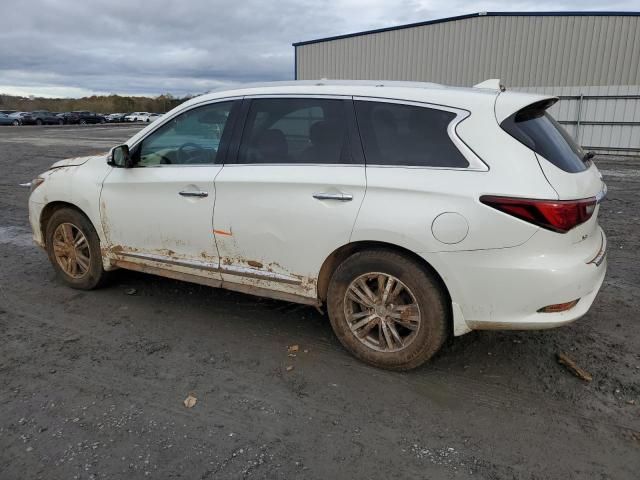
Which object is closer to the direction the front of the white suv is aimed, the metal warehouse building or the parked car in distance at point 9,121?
the parked car in distance

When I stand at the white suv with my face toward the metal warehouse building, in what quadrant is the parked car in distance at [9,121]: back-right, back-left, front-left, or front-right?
front-left

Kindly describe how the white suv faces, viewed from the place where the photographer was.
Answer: facing away from the viewer and to the left of the viewer

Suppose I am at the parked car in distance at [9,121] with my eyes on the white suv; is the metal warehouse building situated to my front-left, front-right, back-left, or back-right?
front-left

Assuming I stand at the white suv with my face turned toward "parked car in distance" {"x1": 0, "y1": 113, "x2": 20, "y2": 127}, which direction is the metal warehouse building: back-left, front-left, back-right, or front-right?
front-right

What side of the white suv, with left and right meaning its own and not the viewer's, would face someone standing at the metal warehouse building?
right

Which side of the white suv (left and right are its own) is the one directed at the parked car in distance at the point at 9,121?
front
